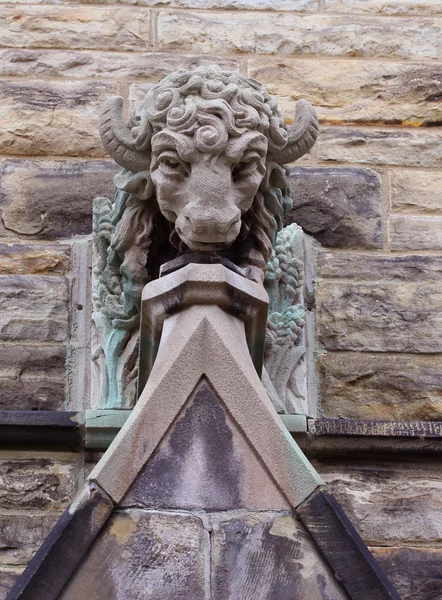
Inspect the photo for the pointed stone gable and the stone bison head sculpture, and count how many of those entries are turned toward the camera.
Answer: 2

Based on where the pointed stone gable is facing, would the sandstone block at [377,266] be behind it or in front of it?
behind

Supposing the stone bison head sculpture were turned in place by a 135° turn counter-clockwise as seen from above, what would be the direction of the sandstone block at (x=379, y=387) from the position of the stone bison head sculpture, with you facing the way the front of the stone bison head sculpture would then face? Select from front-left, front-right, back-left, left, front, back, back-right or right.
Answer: front

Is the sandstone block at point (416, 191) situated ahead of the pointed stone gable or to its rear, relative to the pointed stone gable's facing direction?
to the rear

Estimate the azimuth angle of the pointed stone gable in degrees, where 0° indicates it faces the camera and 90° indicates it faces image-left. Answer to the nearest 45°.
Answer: approximately 0°

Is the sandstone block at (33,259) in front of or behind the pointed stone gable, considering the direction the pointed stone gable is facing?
behind

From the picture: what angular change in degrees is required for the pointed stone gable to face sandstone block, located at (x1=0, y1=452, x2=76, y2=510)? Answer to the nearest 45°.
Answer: approximately 135° to its right
